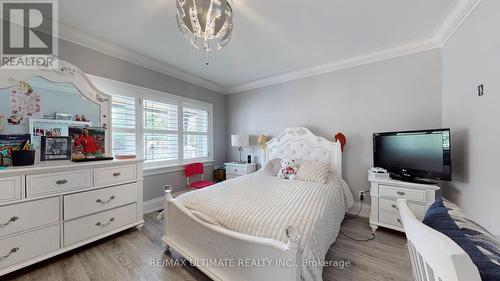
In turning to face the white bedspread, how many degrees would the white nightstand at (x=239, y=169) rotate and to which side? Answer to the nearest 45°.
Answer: approximately 45° to its left

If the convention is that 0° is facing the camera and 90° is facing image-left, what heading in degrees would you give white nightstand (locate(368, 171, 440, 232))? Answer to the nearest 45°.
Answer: approximately 0°

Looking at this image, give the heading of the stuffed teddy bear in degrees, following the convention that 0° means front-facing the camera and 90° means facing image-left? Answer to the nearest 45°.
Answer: approximately 0°

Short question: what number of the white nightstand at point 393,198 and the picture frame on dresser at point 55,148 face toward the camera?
2

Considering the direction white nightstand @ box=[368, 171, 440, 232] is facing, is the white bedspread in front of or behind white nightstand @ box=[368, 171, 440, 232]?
in front

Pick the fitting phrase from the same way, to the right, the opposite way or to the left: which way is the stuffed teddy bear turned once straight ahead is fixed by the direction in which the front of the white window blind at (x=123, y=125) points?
to the right

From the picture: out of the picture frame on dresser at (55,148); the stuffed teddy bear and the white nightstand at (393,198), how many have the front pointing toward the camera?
3

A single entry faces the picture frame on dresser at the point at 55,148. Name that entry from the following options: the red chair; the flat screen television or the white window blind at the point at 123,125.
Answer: the flat screen television
